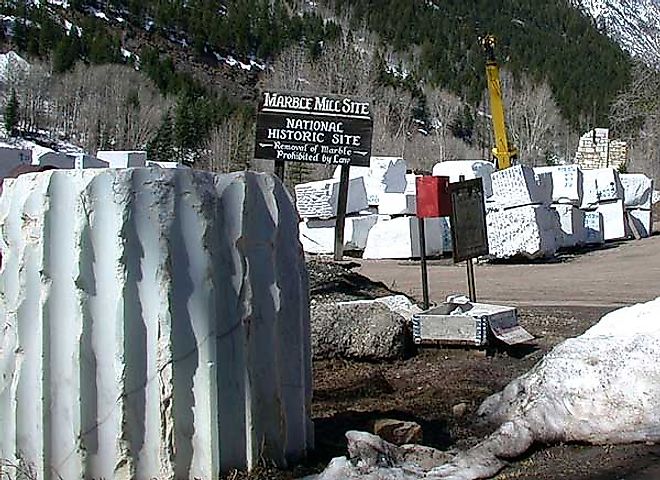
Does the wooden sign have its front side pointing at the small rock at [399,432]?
yes

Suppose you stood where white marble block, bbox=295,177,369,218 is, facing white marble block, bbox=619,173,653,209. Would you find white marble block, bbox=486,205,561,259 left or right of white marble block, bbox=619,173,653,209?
right

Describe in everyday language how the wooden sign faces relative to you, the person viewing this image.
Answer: facing the viewer

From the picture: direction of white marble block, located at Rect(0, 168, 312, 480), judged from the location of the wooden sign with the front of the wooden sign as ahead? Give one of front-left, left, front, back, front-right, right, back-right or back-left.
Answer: front

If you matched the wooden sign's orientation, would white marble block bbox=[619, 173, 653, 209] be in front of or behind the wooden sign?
behind

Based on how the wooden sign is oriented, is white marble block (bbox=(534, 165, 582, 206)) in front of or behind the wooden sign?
behind

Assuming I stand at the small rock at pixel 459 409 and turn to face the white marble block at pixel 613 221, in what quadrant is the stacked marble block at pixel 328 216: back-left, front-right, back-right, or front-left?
front-left

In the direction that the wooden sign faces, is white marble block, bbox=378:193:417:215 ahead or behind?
behind

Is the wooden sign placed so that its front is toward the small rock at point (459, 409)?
yes

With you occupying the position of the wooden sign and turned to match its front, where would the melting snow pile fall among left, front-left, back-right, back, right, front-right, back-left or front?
front

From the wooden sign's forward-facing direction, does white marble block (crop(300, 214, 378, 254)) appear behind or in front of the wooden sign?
behind

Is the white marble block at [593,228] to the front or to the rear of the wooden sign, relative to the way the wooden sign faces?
to the rear

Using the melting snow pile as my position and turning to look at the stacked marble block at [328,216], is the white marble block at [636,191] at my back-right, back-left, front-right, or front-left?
front-right

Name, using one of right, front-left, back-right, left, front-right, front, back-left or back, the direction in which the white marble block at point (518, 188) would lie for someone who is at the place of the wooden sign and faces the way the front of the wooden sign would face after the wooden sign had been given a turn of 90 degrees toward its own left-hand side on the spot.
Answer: front-left

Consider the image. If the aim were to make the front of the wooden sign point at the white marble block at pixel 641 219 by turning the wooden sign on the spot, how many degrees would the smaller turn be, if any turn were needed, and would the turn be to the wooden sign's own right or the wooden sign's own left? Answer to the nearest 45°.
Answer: approximately 135° to the wooden sign's own left
